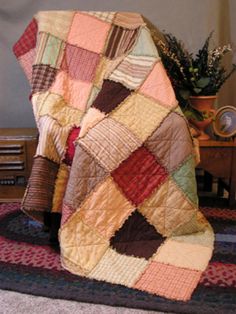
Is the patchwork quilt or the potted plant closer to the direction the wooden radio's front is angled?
the patchwork quilt

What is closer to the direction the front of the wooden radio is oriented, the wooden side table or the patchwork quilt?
the patchwork quilt

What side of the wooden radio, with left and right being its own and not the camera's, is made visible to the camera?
front

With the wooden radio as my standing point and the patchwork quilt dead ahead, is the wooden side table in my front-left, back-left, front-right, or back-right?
front-left

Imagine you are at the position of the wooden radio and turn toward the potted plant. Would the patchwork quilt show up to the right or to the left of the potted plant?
right

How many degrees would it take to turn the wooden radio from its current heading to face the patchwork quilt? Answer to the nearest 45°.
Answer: approximately 45° to its left

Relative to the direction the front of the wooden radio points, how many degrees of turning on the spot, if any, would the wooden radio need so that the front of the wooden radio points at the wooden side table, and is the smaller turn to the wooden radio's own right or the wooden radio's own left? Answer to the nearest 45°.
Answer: approximately 90° to the wooden radio's own left

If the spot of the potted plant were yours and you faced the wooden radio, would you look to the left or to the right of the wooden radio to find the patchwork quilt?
left

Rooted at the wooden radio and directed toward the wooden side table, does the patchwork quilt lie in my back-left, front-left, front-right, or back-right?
front-right

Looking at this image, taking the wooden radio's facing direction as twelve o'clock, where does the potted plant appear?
The potted plant is roughly at 9 o'clock from the wooden radio.
